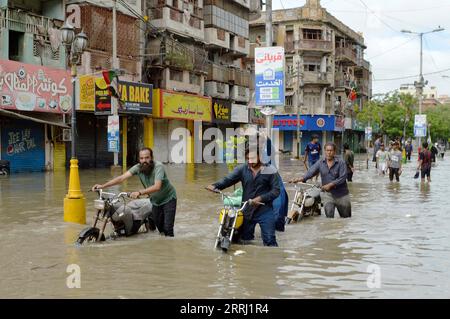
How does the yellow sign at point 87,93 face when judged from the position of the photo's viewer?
facing the viewer

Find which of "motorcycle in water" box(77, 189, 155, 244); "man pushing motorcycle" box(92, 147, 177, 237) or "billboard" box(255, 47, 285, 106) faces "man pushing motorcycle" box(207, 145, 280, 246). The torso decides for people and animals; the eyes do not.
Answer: the billboard

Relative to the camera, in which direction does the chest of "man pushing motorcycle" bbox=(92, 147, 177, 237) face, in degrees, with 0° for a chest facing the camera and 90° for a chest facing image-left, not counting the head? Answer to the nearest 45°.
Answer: approximately 45°

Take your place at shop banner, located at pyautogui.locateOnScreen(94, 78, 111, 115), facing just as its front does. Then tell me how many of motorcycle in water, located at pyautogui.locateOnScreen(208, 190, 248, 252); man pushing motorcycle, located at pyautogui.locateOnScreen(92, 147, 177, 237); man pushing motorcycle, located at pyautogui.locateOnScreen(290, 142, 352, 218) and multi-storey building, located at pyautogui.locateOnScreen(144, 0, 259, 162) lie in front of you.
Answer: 3

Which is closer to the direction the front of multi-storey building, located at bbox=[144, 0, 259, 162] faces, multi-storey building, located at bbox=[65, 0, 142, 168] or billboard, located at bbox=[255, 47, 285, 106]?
the billboard

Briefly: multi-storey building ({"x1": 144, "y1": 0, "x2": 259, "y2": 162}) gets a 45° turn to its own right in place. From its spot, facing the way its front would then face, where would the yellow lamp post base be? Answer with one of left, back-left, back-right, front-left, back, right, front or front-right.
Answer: front

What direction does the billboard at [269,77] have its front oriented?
toward the camera

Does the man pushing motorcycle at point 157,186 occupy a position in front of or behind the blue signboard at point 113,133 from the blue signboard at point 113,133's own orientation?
in front

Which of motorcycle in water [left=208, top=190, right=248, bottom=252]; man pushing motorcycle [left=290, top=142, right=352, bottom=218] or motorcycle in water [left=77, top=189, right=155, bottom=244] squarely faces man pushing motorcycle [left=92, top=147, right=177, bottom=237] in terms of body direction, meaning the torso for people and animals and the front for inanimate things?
man pushing motorcycle [left=290, top=142, right=352, bottom=218]

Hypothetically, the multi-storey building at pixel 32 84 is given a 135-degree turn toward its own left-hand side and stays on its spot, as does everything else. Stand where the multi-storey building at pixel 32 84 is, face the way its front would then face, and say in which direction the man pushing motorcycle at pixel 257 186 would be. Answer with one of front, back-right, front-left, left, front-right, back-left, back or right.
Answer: back

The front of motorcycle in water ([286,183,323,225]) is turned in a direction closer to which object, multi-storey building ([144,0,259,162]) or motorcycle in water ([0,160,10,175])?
the motorcycle in water

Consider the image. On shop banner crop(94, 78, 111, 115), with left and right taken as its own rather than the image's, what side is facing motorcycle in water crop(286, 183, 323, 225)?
front

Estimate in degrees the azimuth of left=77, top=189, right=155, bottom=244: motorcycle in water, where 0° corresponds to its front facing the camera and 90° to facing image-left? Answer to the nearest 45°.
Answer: approximately 45°

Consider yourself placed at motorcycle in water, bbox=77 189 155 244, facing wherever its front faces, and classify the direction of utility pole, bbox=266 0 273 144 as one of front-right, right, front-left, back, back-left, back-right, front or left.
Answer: back
